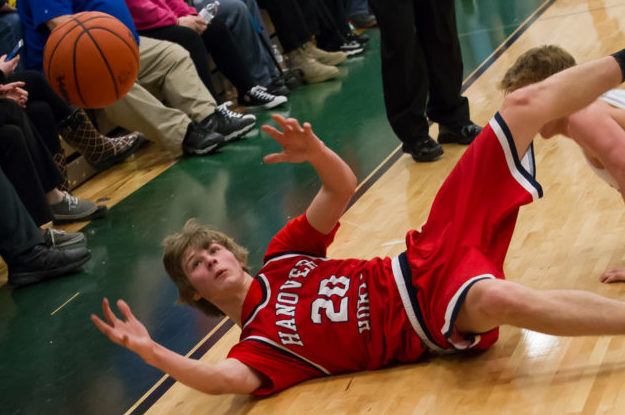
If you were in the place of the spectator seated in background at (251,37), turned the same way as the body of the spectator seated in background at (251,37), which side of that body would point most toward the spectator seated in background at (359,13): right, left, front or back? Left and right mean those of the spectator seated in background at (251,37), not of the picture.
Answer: left

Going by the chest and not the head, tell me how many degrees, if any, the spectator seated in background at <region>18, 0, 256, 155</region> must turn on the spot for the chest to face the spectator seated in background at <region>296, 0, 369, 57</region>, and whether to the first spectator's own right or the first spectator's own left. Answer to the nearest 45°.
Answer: approximately 90° to the first spectator's own left

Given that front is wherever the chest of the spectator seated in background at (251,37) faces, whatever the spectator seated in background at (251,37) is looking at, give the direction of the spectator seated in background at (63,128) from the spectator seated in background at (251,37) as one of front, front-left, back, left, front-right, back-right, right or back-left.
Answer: right

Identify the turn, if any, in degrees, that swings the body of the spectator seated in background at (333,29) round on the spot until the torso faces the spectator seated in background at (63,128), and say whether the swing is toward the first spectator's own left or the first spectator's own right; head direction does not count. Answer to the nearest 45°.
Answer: approximately 90° to the first spectator's own right

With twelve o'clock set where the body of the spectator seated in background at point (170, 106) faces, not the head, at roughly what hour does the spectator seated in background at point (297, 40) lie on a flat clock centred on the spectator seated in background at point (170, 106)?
the spectator seated in background at point (297, 40) is roughly at 9 o'clock from the spectator seated in background at point (170, 106).

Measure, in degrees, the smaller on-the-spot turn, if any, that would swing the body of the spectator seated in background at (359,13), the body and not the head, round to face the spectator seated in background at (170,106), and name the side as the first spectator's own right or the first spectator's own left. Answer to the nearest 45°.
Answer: approximately 90° to the first spectator's own right

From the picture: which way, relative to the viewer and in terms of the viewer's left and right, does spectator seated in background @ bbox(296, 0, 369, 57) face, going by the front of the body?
facing the viewer and to the right of the viewer

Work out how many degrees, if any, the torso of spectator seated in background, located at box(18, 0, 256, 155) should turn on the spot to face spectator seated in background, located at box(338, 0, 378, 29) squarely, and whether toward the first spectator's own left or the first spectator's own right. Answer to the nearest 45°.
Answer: approximately 90° to the first spectator's own left
